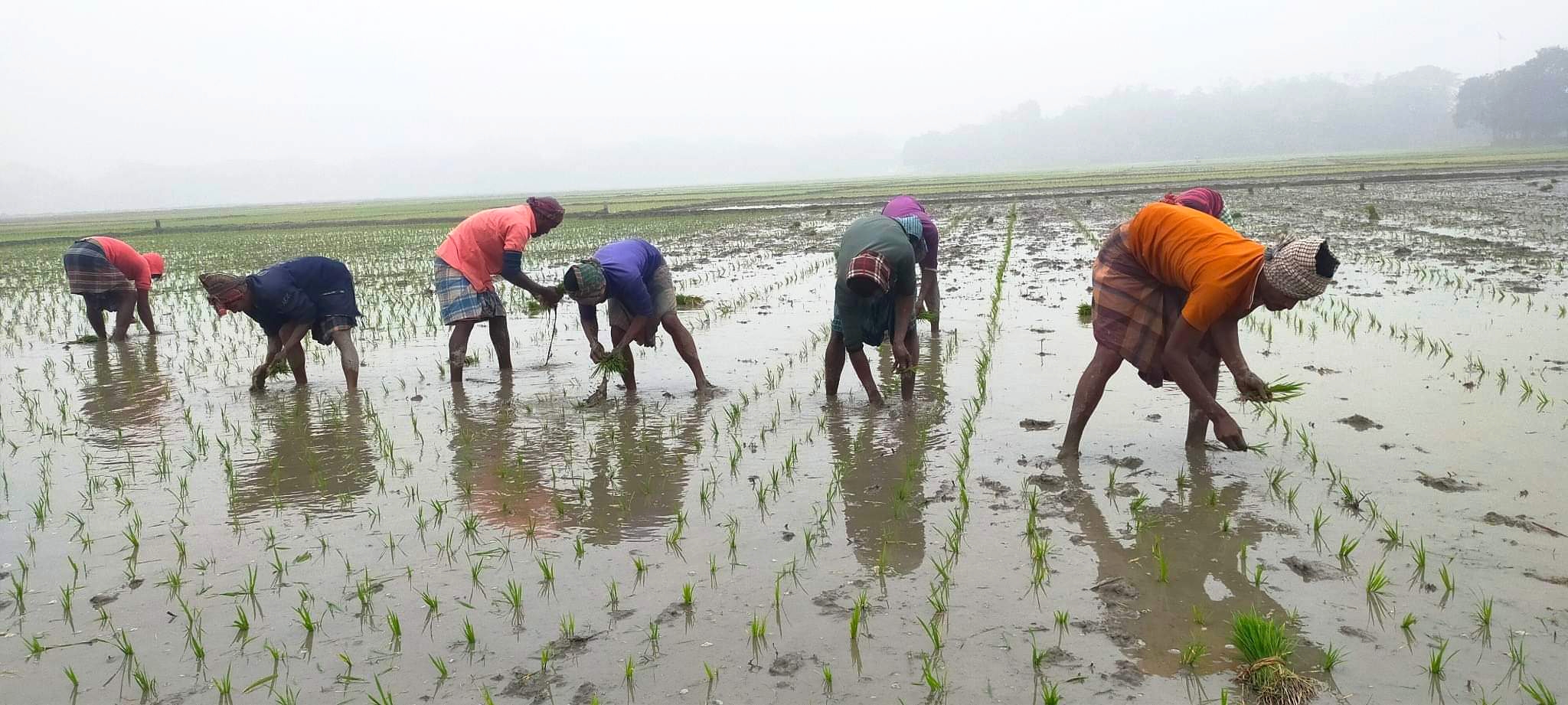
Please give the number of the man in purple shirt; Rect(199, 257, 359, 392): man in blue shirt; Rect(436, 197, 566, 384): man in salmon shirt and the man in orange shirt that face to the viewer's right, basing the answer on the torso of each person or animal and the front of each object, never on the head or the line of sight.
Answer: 2

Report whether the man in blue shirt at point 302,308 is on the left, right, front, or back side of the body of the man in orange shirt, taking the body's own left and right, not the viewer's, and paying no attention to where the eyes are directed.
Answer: back

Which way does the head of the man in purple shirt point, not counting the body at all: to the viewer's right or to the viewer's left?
to the viewer's left

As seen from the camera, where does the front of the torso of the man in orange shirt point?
to the viewer's right

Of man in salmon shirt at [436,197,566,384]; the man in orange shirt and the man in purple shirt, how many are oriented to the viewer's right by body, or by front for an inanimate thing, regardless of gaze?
2

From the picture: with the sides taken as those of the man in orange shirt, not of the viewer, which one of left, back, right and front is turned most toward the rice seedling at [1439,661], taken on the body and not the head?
right

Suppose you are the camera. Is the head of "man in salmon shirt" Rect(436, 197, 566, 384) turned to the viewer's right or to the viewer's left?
to the viewer's right

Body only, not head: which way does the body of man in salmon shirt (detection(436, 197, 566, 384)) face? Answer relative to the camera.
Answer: to the viewer's right

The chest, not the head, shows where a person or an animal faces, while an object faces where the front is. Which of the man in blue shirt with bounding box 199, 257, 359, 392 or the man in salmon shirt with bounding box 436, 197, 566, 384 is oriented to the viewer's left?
the man in blue shirt

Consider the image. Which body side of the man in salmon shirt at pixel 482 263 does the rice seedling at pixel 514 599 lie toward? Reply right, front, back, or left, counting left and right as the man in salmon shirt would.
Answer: right

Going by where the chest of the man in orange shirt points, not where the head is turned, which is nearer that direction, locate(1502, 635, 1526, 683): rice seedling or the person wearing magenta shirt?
the rice seedling

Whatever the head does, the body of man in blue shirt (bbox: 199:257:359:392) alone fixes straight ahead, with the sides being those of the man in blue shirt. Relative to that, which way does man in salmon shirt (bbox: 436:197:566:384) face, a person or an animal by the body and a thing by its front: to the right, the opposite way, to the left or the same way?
the opposite way

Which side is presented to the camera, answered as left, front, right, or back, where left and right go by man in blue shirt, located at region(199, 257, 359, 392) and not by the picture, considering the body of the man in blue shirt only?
left

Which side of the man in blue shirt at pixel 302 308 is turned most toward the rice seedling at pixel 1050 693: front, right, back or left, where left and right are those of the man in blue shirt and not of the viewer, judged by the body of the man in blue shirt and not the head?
left

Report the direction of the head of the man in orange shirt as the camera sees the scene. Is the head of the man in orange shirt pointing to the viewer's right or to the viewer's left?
to the viewer's right
